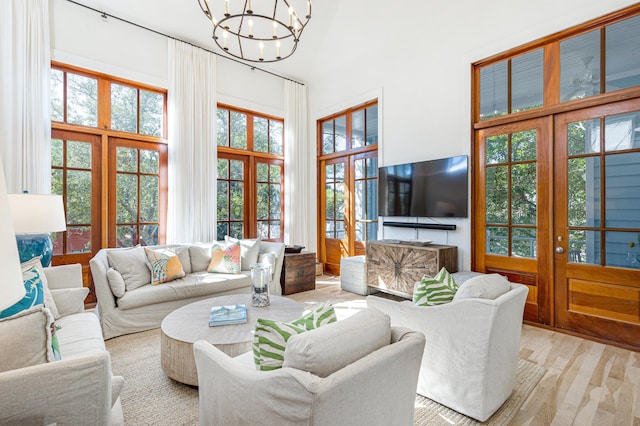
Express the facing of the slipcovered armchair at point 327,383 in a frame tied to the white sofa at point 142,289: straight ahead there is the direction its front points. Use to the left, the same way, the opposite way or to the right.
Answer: the opposite way

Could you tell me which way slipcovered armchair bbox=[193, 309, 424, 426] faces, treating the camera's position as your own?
facing away from the viewer and to the left of the viewer

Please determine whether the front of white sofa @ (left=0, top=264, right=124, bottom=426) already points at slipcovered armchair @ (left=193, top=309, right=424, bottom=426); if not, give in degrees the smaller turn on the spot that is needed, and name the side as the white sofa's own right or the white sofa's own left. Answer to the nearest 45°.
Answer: approximately 45° to the white sofa's own right

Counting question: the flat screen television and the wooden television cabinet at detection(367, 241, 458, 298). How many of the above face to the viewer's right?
0

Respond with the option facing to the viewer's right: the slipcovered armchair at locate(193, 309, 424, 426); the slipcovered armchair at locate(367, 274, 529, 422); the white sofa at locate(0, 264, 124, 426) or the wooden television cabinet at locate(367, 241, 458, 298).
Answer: the white sofa

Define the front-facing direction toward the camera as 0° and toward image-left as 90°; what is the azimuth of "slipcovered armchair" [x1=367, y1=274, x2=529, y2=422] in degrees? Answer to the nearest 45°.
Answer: approximately 135°

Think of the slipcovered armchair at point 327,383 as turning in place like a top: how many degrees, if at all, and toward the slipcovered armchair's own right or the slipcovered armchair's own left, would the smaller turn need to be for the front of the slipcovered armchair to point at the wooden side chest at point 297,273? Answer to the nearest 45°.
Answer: approximately 45° to the slipcovered armchair's own right

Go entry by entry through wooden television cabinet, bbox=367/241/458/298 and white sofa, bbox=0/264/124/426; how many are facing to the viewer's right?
1

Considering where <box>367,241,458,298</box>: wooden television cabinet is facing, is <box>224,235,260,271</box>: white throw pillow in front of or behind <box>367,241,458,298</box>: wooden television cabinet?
in front

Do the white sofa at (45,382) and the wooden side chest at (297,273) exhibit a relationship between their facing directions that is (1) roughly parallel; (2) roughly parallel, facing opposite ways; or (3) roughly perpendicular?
roughly perpendicular

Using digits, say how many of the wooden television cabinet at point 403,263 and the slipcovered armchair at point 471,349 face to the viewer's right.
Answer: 0

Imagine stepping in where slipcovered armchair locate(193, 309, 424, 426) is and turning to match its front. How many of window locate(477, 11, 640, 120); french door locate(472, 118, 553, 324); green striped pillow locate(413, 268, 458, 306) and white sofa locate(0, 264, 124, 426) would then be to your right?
3

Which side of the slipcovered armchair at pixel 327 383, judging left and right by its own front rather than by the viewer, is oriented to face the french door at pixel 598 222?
right
